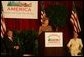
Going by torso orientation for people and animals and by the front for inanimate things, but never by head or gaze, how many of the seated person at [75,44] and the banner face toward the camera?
2

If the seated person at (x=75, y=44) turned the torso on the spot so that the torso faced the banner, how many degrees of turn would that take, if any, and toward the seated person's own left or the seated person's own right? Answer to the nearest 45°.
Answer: approximately 90° to the seated person's own right

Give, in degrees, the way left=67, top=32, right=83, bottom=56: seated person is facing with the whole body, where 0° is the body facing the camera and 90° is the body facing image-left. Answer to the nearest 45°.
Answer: approximately 0°

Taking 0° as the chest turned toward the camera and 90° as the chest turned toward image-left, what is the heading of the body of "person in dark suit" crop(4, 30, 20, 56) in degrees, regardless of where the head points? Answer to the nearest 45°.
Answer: approximately 315°

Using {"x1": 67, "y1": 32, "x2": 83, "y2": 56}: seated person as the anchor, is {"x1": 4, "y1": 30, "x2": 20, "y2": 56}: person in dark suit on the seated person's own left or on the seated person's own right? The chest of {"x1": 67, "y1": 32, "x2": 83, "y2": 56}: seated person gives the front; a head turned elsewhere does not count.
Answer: on the seated person's own right

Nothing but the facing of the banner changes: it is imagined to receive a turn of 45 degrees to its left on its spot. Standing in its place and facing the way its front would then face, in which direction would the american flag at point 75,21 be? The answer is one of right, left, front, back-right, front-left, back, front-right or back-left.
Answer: front-left
